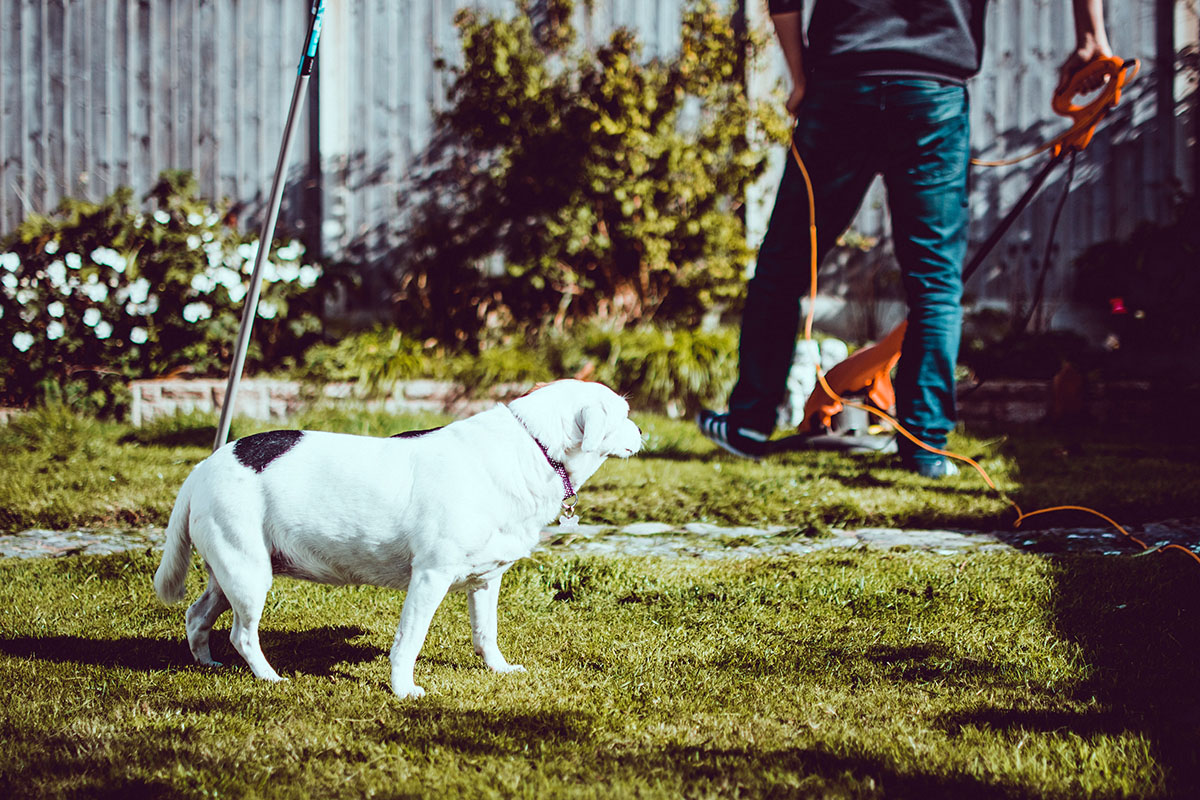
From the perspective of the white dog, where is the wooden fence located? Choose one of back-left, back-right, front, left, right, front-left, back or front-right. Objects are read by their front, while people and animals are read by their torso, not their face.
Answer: left

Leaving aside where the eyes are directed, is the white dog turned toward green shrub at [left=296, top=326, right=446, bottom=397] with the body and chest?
no

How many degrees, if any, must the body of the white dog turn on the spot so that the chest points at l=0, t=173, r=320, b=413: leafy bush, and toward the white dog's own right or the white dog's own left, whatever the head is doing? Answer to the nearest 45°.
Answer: approximately 90° to the white dog's own left

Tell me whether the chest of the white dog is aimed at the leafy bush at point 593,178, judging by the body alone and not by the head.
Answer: no

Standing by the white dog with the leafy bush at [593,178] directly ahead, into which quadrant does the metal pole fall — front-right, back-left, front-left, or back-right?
front-left

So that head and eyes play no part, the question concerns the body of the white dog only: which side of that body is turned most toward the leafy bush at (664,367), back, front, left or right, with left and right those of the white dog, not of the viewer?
left

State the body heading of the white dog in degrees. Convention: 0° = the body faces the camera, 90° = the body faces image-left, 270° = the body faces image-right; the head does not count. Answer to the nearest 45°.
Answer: approximately 270°

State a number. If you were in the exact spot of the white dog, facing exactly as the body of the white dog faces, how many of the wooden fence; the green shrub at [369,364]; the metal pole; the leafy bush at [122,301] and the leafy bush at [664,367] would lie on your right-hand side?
0
